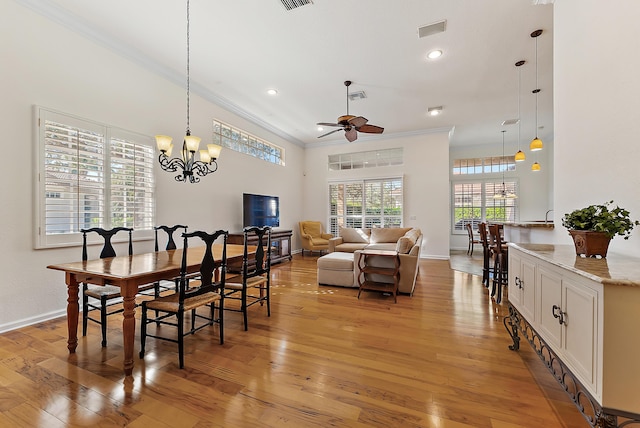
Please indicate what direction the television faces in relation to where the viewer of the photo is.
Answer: facing the viewer and to the right of the viewer

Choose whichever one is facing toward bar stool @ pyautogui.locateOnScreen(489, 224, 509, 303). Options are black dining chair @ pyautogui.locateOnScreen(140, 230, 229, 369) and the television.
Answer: the television

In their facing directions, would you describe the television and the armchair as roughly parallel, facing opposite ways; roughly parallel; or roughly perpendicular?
roughly parallel

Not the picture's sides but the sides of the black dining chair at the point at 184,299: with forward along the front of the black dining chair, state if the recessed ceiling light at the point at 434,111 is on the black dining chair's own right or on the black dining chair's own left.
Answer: on the black dining chair's own right

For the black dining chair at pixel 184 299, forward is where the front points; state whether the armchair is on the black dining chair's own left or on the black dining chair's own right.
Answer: on the black dining chair's own right

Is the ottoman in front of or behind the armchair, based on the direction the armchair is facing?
in front

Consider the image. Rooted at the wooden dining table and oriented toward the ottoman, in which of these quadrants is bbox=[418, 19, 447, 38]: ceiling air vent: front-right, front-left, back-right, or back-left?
front-right

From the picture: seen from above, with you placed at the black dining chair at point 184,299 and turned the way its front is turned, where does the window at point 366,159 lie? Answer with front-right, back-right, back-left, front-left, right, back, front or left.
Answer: right

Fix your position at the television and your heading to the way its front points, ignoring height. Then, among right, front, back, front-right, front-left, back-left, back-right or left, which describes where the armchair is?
left

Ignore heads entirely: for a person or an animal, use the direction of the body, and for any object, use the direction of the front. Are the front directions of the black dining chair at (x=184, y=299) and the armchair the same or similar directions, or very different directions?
very different directions

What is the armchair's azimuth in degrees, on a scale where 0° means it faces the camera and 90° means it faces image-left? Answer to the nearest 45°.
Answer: approximately 315°

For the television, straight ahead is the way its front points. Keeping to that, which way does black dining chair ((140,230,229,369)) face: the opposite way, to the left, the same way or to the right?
the opposite way

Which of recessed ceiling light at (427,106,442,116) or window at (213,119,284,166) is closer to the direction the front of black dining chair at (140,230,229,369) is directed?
the window

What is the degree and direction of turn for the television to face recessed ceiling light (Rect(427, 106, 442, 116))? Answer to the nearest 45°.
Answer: approximately 45° to its left

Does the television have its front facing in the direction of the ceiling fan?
yes

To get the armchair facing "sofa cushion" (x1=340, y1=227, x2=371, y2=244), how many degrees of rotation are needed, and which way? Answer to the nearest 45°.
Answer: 0° — it already faces it

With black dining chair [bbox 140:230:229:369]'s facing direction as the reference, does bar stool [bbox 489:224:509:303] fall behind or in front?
behind

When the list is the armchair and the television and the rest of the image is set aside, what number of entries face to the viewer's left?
0
